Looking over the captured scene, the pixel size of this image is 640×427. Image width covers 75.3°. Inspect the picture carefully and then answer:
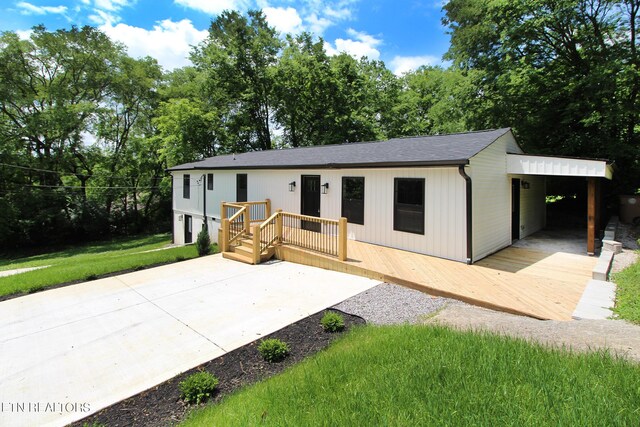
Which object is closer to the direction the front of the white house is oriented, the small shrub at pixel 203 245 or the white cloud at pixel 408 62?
the small shrub

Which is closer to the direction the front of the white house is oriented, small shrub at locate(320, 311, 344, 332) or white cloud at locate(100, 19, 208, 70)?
the small shrub

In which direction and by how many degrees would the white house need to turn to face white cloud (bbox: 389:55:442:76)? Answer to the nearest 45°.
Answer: approximately 135° to its right

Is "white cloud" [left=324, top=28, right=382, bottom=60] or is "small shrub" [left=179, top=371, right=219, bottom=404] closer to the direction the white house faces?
the small shrub

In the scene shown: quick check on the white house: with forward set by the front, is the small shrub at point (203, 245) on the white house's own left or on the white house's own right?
on the white house's own right

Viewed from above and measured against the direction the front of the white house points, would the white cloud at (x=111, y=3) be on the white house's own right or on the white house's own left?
on the white house's own right

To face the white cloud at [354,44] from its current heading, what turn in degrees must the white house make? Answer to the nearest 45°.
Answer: approximately 135° to its right

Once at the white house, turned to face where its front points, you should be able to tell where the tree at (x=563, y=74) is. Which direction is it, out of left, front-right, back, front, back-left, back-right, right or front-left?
back

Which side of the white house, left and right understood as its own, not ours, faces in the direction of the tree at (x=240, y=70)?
right

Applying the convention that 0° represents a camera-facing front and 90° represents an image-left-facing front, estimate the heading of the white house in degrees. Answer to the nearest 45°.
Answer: approximately 45°

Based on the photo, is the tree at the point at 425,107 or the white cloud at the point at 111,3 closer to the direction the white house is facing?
the white cloud

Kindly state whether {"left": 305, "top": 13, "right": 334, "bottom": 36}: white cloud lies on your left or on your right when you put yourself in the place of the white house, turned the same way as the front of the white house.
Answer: on your right
